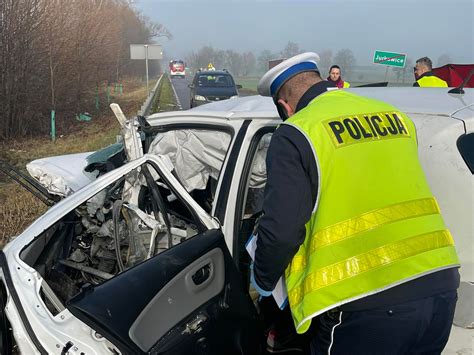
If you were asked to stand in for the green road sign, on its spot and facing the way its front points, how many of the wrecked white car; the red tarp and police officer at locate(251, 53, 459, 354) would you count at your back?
0

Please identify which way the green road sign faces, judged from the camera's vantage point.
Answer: facing the viewer

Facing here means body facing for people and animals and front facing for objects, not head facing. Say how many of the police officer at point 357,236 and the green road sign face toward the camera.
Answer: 1

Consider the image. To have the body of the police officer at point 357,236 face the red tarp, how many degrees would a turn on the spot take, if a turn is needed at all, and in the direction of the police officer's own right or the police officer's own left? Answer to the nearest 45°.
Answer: approximately 45° to the police officer's own right

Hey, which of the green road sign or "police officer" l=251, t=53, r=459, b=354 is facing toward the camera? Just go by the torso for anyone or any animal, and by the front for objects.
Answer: the green road sign

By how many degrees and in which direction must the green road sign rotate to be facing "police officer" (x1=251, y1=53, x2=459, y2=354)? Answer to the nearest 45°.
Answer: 0° — it already faces them

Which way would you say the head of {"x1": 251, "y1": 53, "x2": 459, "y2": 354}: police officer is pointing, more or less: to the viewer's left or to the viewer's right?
to the viewer's left

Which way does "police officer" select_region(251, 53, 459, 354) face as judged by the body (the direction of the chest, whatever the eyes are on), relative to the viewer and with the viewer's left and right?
facing away from the viewer and to the left of the viewer

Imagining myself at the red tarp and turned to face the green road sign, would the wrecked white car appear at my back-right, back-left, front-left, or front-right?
back-left

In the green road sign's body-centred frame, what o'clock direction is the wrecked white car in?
The wrecked white car is roughly at 12 o'clock from the green road sign.

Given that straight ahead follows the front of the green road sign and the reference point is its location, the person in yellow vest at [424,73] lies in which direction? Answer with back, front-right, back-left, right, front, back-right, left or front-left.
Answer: front
